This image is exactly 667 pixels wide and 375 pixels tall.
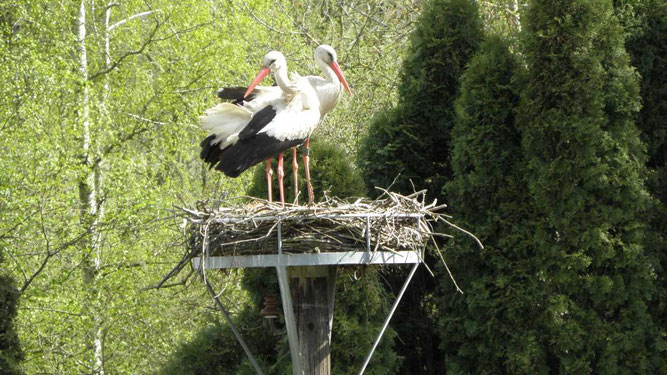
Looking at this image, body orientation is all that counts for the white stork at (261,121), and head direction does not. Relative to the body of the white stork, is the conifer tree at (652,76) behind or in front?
in front

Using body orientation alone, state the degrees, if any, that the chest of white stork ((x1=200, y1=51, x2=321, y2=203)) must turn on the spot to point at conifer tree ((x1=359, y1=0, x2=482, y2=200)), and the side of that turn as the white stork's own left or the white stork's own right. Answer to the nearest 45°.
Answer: approximately 45° to the white stork's own left

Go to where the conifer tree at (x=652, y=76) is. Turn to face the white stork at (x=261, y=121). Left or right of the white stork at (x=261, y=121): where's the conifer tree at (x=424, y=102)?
right

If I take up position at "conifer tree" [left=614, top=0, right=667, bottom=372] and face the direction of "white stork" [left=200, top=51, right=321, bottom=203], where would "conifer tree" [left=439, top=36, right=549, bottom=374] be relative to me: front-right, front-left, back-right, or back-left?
front-right

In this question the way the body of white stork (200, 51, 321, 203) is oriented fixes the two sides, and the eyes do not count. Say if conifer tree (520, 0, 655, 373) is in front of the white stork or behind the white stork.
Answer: in front

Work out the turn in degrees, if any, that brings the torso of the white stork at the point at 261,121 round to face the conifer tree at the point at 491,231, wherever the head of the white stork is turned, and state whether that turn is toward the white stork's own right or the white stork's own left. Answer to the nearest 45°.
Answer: approximately 45° to the white stork's own left

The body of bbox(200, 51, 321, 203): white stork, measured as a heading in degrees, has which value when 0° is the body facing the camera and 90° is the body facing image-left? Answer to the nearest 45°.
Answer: approximately 270°
